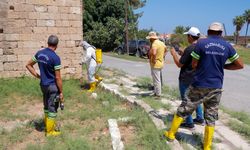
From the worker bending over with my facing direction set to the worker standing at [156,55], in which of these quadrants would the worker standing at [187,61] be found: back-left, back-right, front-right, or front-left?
front-right

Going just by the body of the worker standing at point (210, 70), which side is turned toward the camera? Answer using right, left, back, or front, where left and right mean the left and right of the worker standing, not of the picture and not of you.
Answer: back

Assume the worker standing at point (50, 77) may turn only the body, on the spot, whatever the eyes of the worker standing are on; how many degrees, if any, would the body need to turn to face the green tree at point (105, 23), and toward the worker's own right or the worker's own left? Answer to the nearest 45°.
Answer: approximately 45° to the worker's own left

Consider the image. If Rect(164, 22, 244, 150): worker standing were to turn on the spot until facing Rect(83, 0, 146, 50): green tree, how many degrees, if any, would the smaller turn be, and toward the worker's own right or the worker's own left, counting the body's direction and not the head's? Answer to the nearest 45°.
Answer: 0° — they already face it

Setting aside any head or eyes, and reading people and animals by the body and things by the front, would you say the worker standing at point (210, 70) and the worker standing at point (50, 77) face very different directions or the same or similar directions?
same or similar directions

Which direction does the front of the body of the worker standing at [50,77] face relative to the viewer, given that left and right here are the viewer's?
facing away from the viewer and to the right of the viewer

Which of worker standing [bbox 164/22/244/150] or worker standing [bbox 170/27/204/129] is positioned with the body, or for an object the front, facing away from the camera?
worker standing [bbox 164/22/244/150]

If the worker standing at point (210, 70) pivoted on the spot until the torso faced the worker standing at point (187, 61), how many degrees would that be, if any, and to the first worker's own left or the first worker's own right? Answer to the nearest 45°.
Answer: approximately 45° to the first worker's own left
